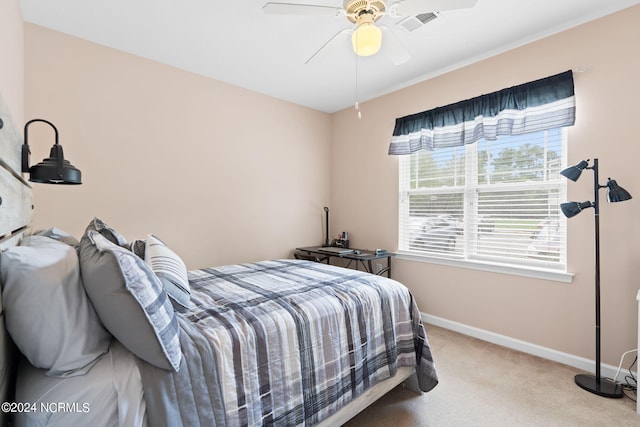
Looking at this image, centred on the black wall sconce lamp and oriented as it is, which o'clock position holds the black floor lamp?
The black floor lamp is roughly at 1 o'clock from the black wall sconce lamp.

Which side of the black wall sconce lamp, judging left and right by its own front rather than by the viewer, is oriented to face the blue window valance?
front

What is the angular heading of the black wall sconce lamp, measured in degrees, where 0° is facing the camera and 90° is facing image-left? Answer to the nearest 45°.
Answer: approximately 270°

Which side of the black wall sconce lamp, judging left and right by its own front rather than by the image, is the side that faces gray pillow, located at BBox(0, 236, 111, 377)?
right

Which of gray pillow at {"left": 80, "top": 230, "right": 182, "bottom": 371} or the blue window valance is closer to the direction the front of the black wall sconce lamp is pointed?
the blue window valance
